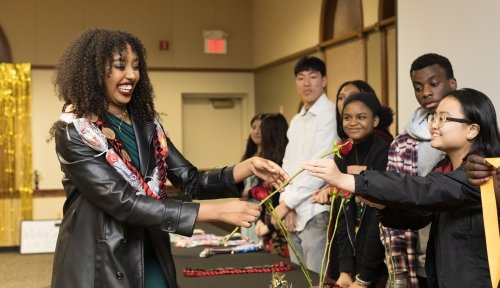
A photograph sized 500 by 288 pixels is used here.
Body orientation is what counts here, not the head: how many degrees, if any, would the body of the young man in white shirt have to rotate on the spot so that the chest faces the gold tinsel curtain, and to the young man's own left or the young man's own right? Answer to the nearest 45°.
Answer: approximately 90° to the young man's own right

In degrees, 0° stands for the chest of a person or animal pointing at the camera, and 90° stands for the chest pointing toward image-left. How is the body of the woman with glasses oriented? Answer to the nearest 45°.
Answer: approximately 90°

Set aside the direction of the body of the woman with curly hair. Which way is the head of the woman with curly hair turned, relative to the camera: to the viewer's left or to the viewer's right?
to the viewer's right

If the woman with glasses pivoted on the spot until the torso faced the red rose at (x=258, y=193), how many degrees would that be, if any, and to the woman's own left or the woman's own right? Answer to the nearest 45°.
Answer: approximately 45° to the woman's own right

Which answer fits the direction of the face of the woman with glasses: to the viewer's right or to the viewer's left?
to the viewer's left

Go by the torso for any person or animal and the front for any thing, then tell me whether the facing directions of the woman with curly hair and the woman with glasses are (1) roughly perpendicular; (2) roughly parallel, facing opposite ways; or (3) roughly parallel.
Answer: roughly parallel, facing opposite ways

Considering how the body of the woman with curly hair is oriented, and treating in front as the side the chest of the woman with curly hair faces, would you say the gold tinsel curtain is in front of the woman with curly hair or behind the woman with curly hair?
behind

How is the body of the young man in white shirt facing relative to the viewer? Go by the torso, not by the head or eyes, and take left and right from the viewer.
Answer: facing the viewer and to the left of the viewer

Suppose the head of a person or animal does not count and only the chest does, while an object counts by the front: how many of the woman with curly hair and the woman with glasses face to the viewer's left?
1

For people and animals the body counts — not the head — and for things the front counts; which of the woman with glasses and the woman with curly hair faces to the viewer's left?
the woman with glasses

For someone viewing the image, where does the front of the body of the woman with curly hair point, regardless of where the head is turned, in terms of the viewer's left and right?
facing the viewer and to the right of the viewer

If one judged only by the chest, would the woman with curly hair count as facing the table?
no
